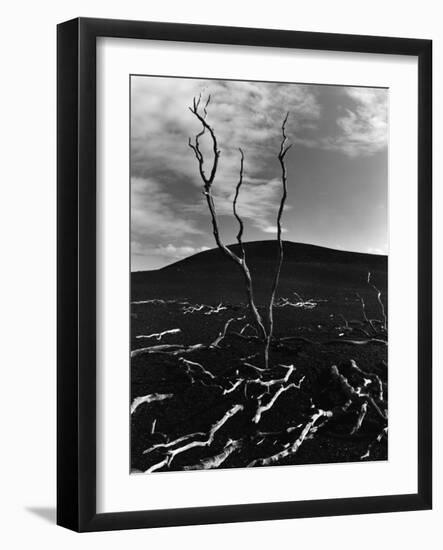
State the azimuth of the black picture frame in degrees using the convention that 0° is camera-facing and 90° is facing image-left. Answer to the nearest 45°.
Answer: approximately 315°
